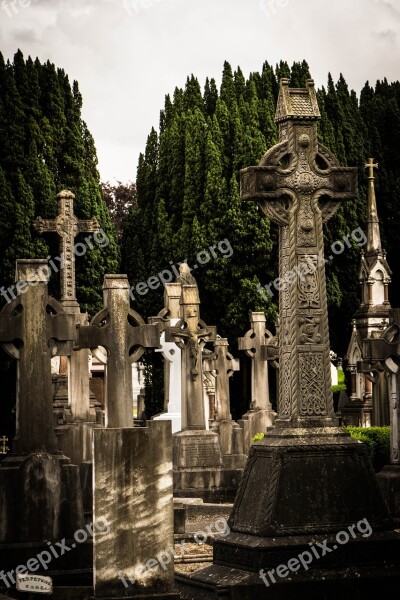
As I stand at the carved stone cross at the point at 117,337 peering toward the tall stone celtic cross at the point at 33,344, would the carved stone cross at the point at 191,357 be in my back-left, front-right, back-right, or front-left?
back-right

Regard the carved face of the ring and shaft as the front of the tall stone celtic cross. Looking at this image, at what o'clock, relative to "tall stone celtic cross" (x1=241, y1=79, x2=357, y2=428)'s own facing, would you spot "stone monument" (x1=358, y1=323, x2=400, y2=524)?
The stone monument is roughly at 8 o'clock from the tall stone celtic cross.

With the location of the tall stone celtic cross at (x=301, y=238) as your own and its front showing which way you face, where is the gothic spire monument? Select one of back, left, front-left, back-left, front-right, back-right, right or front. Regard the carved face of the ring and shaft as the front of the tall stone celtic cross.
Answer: back-left

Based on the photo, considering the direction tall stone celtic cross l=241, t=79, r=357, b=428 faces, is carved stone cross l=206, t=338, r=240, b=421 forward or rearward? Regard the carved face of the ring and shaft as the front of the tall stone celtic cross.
rearward

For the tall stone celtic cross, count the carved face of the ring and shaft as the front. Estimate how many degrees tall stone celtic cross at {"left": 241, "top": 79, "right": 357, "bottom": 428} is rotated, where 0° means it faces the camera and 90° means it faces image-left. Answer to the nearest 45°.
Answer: approximately 315°

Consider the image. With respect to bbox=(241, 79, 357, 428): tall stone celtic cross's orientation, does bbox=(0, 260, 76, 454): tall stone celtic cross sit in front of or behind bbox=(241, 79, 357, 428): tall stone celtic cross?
behind

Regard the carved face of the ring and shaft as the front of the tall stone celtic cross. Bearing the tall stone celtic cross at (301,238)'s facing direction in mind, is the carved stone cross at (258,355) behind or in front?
behind
